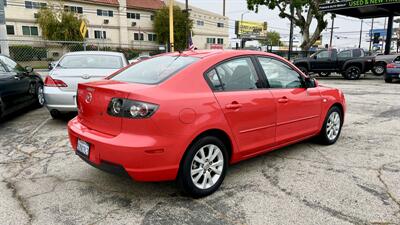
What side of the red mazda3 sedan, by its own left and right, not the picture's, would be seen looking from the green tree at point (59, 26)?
left

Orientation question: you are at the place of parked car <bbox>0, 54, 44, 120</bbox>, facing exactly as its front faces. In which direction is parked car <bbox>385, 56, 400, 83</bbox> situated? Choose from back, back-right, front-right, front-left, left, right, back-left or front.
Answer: front-right

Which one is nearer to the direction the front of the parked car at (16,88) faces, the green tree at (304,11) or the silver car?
the green tree

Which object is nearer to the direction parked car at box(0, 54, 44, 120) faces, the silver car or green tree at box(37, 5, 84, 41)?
the green tree

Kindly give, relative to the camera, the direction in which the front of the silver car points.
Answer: facing away from the viewer
